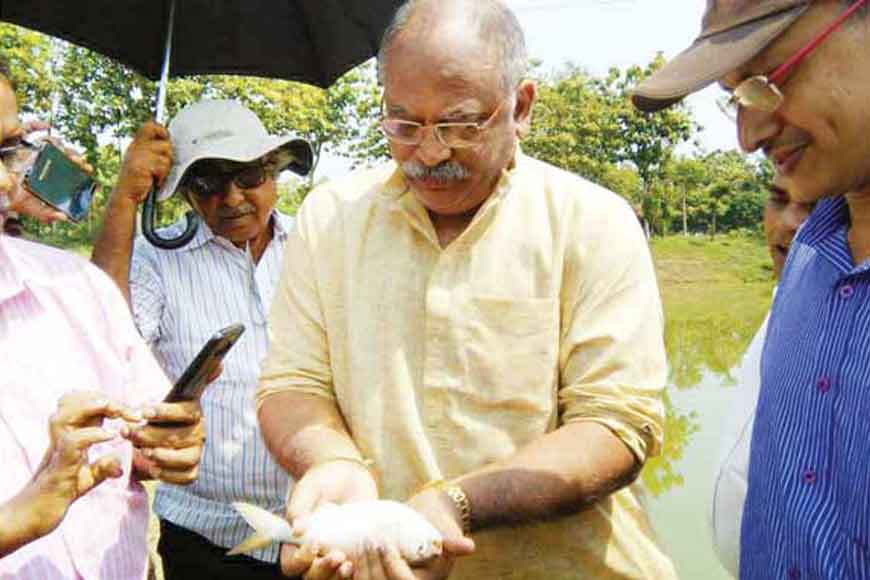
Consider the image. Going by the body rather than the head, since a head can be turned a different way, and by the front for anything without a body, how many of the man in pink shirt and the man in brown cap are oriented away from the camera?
0

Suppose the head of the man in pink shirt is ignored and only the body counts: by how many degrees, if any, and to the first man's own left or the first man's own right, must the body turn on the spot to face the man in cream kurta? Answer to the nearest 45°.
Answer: approximately 45° to the first man's own left

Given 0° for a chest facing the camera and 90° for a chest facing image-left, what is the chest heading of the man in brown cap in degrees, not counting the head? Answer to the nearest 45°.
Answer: approximately 45°

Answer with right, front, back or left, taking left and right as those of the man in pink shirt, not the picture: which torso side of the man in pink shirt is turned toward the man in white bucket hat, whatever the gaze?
left

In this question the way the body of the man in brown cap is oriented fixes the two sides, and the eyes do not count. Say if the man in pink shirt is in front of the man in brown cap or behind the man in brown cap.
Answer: in front

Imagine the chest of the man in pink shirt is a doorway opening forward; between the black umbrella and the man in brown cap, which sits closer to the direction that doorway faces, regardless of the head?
the man in brown cap

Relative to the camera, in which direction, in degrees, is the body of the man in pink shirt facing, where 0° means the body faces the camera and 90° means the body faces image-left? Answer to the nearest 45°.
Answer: approximately 315°

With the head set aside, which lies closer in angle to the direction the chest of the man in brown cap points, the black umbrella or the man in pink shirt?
the man in pink shirt

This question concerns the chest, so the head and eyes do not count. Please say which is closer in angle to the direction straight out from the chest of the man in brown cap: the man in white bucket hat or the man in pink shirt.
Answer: the man in pink shirt
